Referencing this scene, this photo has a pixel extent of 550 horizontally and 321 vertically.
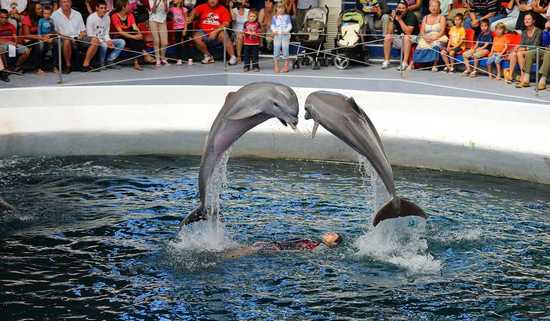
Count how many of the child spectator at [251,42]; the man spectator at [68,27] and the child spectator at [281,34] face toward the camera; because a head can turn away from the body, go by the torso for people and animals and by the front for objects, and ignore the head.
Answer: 3

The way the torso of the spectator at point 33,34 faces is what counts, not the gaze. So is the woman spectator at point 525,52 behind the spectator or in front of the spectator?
in front

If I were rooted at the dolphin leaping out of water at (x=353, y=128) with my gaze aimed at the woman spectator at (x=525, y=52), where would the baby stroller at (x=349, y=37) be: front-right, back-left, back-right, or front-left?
front-left

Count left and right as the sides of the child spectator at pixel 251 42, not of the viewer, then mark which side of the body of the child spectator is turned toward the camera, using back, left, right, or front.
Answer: front

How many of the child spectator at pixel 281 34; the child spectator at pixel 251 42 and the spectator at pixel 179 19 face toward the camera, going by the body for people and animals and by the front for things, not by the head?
3

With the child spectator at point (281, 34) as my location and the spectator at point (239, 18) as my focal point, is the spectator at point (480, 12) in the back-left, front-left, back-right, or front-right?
back-right

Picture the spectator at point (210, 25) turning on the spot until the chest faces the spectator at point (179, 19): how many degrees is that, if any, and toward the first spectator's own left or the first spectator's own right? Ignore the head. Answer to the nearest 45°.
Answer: approximately 90° to the first spectator's own right

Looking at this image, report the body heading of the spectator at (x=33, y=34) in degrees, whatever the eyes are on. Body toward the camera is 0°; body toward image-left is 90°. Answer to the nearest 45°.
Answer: approximately 315°

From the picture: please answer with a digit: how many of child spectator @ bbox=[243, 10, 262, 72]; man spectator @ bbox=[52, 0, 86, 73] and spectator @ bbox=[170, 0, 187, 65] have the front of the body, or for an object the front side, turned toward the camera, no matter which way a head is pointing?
3

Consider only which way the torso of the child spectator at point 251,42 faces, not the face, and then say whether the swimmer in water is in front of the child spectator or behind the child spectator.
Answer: in front

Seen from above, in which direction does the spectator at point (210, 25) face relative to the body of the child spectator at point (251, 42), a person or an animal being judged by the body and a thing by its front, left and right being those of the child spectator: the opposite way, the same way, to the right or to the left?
the same way

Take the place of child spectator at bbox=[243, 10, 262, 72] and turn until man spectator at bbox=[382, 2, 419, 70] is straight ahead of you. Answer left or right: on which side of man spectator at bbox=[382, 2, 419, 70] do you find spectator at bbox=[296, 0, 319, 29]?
left

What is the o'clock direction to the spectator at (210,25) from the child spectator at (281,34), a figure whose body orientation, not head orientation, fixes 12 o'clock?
The spectator is roughly at 4 o'clock from the child spectator.

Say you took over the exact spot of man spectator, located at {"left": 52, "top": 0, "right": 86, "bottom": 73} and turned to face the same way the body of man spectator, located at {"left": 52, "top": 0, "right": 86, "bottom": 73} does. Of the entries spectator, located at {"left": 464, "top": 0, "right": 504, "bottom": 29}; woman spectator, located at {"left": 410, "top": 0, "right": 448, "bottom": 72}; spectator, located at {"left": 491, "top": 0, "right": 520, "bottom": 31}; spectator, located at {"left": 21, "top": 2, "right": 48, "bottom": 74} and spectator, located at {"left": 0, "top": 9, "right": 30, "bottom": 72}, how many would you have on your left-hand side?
3

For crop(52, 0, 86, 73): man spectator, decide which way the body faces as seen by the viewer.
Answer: toward the camera

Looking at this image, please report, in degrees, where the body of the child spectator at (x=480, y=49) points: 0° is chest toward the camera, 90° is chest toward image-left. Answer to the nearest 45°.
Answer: approximately 45°

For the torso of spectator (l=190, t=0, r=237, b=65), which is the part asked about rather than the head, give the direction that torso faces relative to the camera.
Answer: toward the camera
